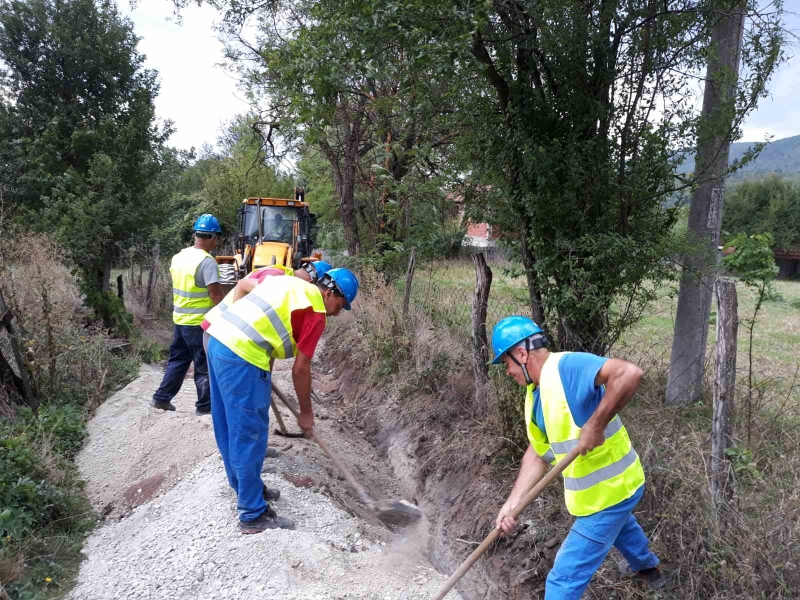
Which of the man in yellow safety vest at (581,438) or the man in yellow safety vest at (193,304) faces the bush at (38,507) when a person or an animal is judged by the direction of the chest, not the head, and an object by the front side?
the man in yellow safety vest at (581,438)

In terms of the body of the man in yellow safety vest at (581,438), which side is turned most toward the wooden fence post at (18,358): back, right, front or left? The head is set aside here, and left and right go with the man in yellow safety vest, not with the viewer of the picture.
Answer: front

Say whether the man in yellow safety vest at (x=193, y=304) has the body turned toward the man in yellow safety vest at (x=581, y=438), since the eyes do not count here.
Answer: no

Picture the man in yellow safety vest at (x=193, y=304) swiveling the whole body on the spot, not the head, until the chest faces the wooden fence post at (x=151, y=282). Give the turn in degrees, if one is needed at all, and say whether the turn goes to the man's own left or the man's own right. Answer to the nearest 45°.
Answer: approximately 45° to the man's own left

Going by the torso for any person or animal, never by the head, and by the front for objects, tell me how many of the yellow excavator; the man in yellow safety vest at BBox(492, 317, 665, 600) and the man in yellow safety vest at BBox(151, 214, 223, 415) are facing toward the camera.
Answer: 1

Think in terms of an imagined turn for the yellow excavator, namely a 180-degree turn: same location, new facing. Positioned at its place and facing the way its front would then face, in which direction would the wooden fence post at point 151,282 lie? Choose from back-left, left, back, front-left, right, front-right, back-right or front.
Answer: left

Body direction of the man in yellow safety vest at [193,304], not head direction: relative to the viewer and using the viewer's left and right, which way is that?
facing away from the viewer and to the right of the viewer

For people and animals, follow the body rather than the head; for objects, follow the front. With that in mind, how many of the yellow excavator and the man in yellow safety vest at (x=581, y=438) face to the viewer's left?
1

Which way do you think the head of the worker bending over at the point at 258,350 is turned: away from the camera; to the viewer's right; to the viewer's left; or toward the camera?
to the viewer's right

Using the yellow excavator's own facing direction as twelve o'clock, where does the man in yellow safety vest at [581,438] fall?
The man in yellow safety vest is roughly at 12 o'clock from the yellow excavator.

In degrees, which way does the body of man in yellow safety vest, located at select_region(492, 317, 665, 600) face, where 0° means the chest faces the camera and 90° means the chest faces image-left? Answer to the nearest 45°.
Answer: approximately 90°

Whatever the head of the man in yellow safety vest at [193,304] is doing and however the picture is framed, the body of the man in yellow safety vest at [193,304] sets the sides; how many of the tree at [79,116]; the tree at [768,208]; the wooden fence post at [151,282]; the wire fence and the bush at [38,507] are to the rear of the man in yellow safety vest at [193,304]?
1

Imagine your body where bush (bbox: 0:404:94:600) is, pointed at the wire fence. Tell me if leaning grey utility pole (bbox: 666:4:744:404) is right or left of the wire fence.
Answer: right

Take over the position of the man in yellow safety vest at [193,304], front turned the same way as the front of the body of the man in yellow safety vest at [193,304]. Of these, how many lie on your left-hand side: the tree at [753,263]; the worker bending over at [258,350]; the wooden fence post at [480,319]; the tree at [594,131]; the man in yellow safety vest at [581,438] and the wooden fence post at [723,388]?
0

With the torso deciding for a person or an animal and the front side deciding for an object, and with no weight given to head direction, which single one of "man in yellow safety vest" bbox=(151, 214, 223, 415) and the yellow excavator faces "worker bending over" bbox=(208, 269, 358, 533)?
the yellow excavator

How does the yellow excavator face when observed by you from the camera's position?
facing the viewer

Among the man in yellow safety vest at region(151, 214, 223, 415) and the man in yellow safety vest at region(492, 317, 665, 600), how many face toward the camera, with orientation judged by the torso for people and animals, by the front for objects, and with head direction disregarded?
0

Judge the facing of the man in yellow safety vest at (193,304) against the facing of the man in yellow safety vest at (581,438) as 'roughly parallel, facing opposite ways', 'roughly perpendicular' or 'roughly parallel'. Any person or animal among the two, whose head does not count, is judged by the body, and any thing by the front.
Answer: roughly perpendicular

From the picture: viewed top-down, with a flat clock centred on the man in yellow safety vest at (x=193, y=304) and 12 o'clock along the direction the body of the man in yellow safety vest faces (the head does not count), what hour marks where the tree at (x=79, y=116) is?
The tree is roughly at 10 o'clock from the man in yellow safety vest.

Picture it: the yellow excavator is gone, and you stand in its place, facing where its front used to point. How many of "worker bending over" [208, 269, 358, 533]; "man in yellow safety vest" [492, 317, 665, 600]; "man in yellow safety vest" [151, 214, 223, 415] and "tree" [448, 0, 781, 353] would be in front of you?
4
